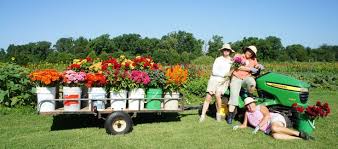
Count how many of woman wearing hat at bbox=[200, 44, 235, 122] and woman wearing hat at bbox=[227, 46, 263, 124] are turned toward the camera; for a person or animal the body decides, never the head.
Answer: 2

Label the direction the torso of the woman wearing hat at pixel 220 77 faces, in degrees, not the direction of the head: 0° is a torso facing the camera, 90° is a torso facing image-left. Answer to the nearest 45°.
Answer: approximately 0°

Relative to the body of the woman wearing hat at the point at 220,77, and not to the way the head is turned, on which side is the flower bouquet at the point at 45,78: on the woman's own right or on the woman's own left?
on the woman's own right

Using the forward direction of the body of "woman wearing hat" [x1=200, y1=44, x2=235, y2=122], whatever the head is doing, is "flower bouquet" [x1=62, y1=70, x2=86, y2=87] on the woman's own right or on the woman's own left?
on the woman's own right

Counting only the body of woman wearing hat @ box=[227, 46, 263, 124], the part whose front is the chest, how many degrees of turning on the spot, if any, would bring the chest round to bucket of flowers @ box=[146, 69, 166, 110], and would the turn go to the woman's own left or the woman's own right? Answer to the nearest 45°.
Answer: approximately 45° to the woman's own right

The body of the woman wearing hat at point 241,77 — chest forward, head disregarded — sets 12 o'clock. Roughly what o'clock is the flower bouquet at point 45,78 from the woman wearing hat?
The flower bouquet is roughly at 2 o'clock from the woman wearing hat.

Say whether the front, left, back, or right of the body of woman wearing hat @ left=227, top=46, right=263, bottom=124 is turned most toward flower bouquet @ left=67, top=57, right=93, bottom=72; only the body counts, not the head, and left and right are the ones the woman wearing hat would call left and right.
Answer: right
